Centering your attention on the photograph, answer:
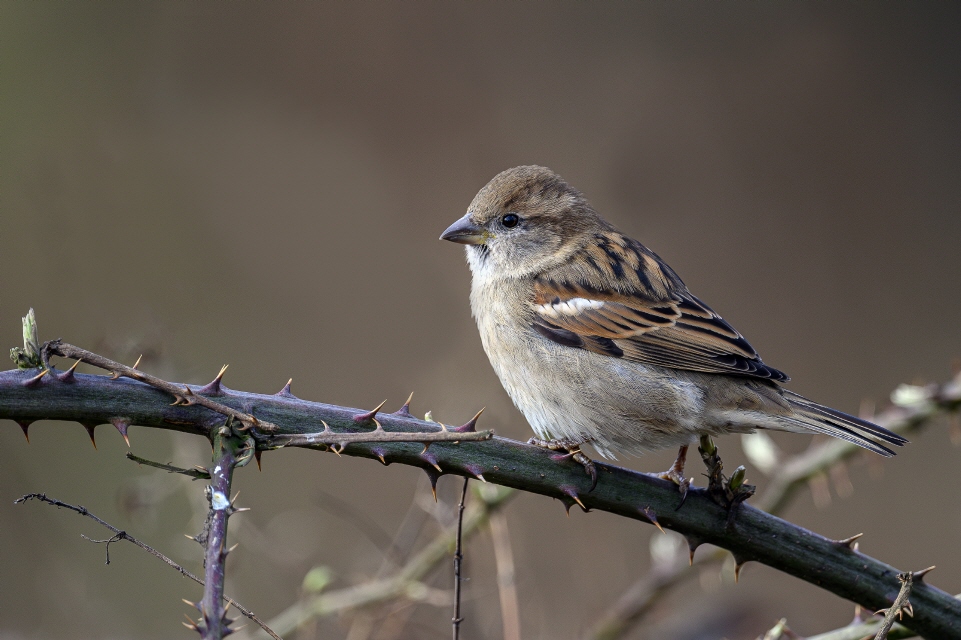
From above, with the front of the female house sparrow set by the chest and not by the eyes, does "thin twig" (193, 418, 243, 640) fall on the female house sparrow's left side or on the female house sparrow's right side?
on the female house sparrow's right side

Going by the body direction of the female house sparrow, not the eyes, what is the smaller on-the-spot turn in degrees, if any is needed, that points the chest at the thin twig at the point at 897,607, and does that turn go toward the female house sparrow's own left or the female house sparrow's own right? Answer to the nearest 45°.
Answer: approximately 135° to the female house sparrow's own left

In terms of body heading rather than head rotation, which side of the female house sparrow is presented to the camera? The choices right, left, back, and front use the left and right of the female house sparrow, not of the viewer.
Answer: left
